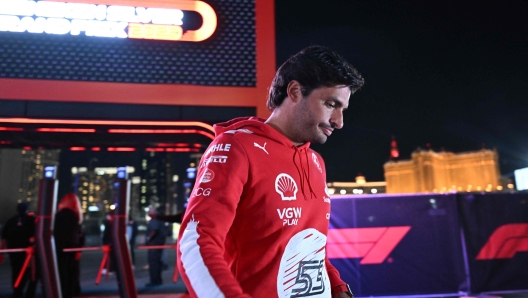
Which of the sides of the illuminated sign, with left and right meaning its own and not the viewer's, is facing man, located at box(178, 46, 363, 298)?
front

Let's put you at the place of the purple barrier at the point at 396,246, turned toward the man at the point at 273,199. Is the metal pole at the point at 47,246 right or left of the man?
right

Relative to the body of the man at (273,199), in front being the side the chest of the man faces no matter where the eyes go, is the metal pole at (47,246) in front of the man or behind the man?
behind

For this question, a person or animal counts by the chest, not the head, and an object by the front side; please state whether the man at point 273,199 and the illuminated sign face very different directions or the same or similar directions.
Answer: same or similar directions

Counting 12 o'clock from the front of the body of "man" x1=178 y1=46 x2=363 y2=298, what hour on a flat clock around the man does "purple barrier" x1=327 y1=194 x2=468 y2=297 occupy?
The purple barrier is roughly at 8 o'clock from the man.

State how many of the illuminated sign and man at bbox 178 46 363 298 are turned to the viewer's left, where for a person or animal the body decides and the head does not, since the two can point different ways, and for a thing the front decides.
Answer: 0

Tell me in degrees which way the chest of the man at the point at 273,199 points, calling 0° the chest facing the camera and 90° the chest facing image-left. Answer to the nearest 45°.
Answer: approximately 315°

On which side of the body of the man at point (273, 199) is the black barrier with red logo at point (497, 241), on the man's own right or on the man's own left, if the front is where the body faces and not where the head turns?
on the man's own left

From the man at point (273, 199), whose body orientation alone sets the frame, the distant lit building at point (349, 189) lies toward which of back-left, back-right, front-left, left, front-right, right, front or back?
back-left

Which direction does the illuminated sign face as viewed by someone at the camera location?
facing the viewer

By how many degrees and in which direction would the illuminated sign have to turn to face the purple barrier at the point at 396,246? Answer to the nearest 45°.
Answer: approximately 90° to its left
